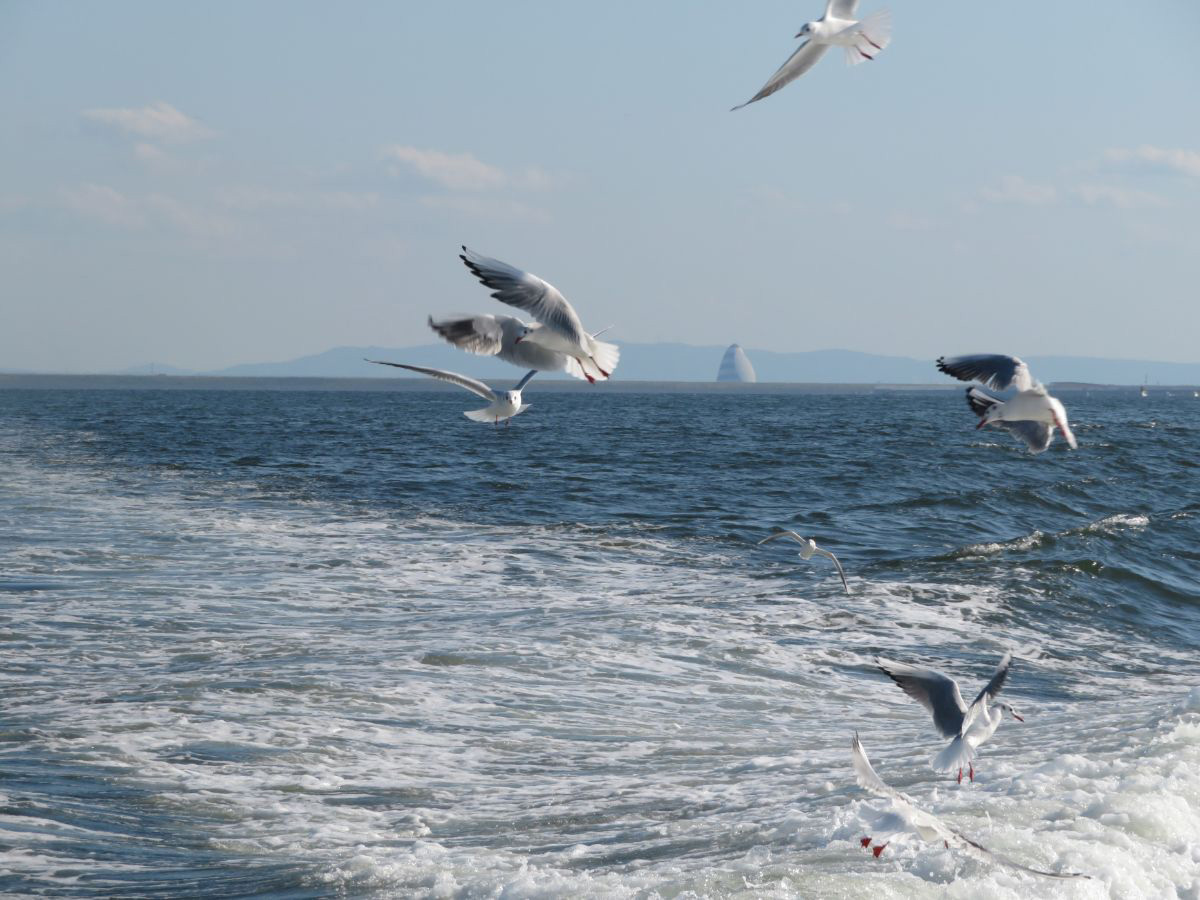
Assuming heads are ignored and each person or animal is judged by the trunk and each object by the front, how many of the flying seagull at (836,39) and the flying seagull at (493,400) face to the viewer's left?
1

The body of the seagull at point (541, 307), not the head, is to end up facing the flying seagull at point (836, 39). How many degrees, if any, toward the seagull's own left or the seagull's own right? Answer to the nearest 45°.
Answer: approximately 180°

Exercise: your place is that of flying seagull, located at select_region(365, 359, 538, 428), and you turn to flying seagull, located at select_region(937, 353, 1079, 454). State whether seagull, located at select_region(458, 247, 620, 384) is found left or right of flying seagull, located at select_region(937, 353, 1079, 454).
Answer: right

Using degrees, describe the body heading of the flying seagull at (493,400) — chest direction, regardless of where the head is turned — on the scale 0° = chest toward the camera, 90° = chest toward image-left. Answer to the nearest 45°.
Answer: approximately 315°

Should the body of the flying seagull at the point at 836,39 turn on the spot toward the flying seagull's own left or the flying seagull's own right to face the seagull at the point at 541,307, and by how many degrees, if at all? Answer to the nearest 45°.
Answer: approximately 45° to the flying seagull's own left

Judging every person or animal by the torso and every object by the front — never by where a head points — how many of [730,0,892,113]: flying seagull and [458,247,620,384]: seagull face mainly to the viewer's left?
2

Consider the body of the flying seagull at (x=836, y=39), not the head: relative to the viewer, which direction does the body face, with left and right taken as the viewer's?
facing to the left of the viewer

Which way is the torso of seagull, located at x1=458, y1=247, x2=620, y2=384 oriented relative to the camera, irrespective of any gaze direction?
to the viewer's left

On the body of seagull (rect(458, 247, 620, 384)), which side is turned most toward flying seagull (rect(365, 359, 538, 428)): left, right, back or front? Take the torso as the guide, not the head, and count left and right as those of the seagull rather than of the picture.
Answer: right
